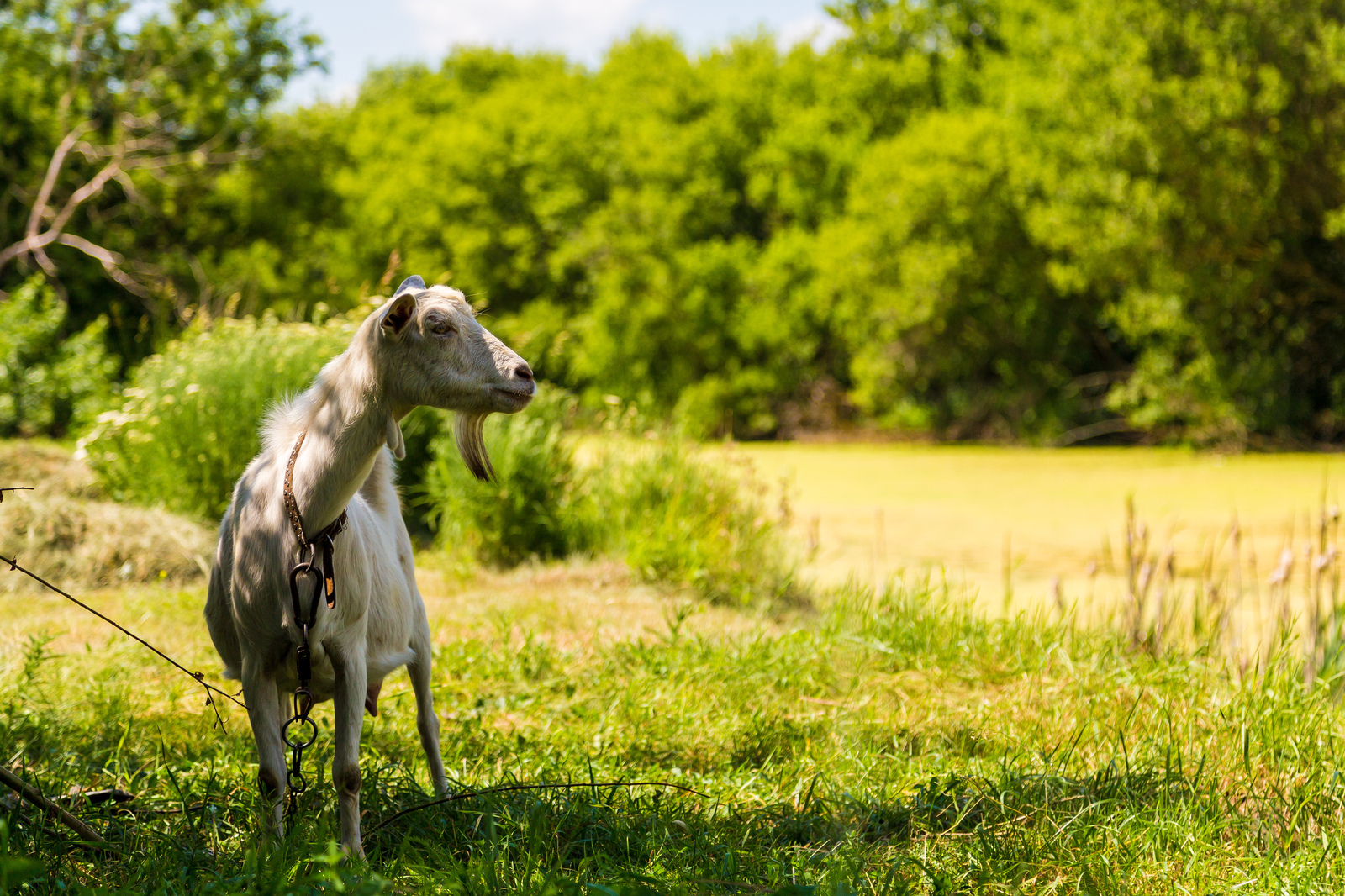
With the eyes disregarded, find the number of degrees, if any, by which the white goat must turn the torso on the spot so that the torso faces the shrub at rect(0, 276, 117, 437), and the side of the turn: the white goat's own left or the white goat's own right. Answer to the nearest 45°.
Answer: approximately 180°

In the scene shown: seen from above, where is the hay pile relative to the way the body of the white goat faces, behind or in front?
behind

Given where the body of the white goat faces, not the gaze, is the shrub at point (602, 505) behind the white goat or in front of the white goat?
behind

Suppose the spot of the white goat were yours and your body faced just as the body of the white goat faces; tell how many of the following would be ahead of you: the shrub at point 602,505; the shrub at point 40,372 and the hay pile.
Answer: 0

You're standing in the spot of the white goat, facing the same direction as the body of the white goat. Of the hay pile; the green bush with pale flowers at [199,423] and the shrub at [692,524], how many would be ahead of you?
0

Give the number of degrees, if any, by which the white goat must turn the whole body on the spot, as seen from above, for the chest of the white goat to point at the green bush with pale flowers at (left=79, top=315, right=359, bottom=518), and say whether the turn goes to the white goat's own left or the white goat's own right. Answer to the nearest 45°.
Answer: approximately 180°

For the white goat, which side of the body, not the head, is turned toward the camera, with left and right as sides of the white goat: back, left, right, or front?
front

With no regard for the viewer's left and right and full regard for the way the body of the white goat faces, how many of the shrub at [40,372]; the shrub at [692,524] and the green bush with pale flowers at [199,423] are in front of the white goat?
0
